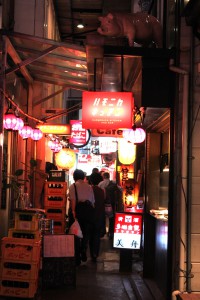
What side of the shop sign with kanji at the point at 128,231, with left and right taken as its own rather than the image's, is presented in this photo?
front

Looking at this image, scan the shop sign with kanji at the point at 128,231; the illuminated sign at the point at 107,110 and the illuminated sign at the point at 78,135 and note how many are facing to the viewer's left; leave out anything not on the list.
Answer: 0

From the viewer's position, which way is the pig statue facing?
facing to the left of the viewer

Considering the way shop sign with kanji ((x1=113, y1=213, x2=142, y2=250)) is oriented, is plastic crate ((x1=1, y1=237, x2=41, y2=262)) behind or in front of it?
in front

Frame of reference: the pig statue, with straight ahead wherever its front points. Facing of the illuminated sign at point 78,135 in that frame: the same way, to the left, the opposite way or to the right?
to the left

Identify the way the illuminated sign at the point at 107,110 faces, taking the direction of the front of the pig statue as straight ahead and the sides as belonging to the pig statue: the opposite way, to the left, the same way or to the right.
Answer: to the left

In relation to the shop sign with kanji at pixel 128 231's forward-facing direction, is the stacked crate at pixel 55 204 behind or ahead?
behind

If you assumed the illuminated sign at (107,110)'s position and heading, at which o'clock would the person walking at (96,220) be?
The person walking is roughly at 6 o'clock from the illuminated sign.

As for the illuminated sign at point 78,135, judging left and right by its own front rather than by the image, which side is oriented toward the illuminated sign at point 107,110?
front

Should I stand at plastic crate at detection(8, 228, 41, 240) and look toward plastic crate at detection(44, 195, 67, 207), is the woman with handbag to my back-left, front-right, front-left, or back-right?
front-right

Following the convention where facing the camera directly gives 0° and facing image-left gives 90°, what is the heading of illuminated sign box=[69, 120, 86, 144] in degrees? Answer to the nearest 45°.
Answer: approximately 0°
